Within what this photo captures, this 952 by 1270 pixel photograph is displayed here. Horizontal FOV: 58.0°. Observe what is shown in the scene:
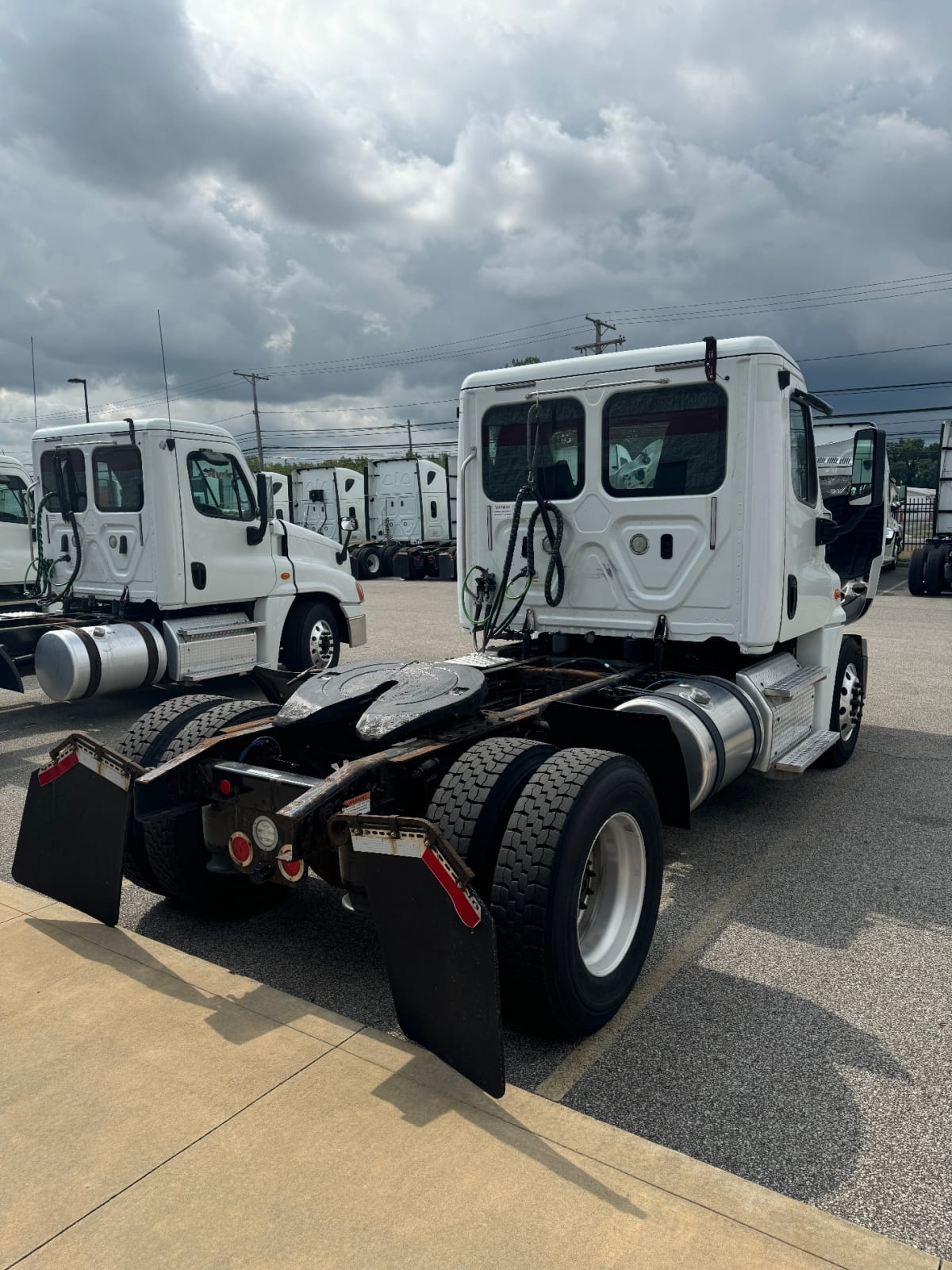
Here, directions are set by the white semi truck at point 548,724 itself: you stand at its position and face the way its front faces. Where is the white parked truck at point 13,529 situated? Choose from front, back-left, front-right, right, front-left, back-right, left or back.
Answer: left

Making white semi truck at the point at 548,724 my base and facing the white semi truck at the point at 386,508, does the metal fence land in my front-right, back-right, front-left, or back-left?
front-right

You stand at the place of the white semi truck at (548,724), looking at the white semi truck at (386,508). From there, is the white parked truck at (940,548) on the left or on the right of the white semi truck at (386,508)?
right

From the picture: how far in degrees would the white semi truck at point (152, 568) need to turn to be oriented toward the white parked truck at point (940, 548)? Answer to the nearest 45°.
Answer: approximately 45° to its right

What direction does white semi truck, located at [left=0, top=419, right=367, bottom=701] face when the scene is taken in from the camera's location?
facing away from the viewer and to the right of the viewer

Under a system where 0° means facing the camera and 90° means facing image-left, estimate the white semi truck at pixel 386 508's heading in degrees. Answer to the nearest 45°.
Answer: approximately 225°

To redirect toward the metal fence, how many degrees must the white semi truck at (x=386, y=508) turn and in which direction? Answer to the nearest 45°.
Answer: approximately 45° to its right

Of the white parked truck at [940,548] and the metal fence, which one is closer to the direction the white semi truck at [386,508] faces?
the metal fence

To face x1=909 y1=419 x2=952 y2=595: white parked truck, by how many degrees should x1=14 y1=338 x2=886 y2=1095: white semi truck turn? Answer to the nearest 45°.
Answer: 0° — it already faces it

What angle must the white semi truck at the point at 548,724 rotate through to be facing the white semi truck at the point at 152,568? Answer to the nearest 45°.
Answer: approximately 90° to its left

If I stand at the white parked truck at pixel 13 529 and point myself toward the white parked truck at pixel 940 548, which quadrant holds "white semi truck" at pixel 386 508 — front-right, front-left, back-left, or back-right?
front-left

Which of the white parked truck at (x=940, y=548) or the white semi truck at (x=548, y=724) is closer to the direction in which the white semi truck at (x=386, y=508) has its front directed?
the white parked truck

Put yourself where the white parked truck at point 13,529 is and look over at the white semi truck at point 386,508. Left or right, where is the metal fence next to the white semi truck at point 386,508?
right

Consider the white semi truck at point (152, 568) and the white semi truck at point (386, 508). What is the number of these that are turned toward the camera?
0

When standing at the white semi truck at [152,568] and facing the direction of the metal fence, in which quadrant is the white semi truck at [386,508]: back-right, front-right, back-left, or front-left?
front-left

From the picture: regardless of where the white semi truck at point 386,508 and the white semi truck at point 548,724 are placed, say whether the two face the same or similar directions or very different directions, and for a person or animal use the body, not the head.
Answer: same or similar directions

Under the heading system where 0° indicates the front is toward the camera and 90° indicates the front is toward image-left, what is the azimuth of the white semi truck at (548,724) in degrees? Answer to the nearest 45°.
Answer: approximately 225°

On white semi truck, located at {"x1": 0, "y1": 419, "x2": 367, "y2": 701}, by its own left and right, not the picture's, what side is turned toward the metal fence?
front
